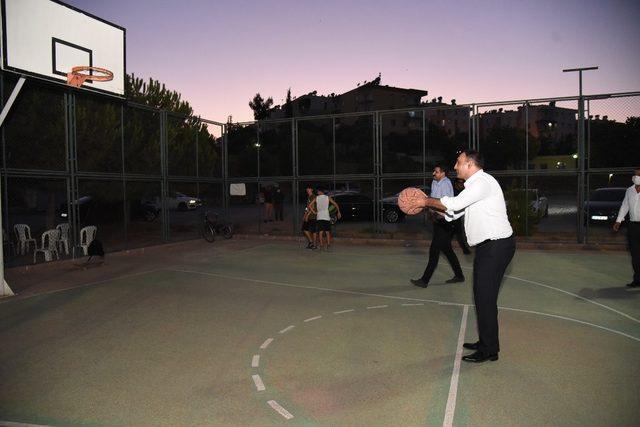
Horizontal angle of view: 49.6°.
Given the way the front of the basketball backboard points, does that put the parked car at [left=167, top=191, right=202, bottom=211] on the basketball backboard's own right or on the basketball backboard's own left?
on the basketball backboard's own left

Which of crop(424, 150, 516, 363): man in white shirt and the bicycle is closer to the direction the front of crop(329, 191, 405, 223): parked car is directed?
the man in white shirt

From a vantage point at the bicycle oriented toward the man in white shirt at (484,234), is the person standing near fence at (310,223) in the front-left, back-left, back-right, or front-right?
front-left

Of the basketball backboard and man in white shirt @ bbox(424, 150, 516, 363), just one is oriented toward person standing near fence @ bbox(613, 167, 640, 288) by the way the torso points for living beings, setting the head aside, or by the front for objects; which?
the basketball backboard

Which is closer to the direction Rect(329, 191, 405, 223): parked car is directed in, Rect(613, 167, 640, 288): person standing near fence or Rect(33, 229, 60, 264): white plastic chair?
the person standing near fence

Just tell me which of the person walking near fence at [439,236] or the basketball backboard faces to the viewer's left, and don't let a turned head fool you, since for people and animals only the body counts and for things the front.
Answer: the person walking near fence

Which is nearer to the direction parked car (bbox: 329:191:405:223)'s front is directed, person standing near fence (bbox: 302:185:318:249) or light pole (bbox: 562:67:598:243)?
the light pole

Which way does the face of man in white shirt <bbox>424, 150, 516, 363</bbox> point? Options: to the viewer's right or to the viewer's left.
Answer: to the viewer's left

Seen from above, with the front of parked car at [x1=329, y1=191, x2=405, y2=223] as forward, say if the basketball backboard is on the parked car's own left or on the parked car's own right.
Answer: on the parked car's own right

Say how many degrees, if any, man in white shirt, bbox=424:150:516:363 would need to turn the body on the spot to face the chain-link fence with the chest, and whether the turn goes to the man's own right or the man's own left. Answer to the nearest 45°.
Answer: approximately 45° to the man's own right

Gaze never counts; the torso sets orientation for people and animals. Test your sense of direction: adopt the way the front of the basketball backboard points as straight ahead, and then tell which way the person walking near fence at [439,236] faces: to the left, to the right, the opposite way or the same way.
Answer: the opposite way

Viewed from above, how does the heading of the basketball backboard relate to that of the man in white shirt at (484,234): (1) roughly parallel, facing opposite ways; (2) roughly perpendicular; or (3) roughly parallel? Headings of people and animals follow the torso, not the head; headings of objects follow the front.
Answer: roughly parallel, facing opposite ways

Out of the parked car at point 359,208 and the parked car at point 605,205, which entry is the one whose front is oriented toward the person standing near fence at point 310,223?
the parked car at point 605,205

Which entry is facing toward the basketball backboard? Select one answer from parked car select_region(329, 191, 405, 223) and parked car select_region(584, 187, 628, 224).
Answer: parked car select_region(584, 187, 628, 224)

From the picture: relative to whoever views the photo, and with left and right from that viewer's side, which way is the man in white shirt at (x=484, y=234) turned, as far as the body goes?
facing to the left of the viewer
